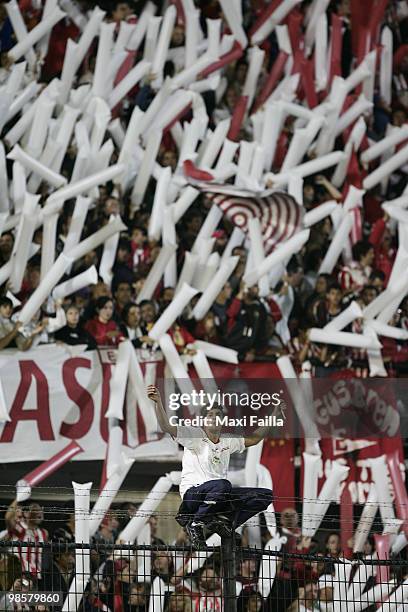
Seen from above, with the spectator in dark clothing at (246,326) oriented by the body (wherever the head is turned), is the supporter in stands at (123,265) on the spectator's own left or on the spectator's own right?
on the spectator's own right

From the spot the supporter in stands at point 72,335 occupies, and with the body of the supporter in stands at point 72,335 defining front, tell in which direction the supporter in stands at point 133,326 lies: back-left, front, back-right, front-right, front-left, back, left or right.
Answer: left

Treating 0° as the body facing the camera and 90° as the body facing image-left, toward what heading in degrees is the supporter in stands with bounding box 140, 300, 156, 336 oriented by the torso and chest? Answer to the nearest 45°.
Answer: approximately 0°

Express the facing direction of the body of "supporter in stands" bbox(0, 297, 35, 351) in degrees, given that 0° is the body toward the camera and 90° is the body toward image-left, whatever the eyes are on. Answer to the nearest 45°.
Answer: approximately 315°

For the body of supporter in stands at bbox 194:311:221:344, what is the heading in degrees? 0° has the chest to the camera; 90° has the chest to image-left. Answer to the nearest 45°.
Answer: approximately 0°

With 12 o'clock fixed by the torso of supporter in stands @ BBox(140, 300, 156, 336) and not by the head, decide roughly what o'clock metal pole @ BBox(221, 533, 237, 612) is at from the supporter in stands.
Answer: The metal pole is roughly at 12 o'clock from the supporter in stands.
